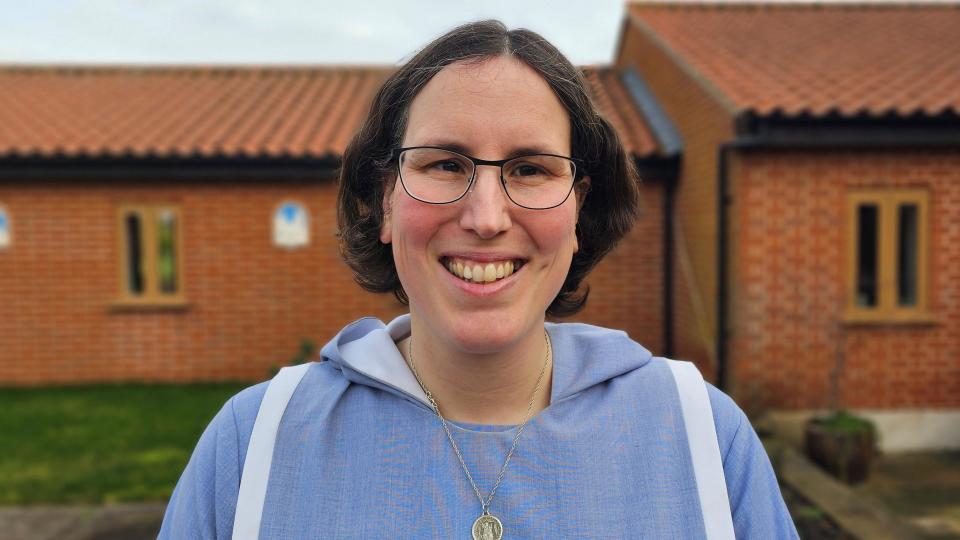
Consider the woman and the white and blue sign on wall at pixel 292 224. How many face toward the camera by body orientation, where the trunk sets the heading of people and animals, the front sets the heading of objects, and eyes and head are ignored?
2

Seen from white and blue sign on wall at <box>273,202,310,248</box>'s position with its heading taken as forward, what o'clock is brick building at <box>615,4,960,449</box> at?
The brick building is roughly at 10 o'clock from the white and blue sign on wall.

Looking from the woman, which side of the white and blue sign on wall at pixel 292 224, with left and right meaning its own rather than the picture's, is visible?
front

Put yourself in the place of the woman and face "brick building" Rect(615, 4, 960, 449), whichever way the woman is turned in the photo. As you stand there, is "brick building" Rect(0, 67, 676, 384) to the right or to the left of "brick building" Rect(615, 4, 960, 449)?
left

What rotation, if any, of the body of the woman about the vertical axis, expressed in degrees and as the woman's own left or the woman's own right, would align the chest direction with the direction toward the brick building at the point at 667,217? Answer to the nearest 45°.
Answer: approximately 180°

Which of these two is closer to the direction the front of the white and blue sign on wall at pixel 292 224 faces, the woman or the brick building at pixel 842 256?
the woman

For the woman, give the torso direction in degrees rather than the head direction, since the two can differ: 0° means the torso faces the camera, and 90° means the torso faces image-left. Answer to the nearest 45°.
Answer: approximately 0°

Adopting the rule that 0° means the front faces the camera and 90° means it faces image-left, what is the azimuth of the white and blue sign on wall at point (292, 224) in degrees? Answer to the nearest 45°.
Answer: approximately 0°

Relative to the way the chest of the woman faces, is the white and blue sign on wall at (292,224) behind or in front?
behind

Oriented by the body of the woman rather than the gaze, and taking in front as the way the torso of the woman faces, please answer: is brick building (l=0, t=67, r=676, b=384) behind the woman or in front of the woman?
behind
